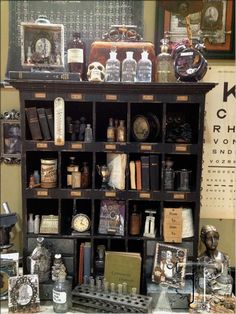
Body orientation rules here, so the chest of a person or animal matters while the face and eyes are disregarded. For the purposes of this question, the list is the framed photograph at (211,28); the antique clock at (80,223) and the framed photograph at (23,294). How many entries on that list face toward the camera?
3

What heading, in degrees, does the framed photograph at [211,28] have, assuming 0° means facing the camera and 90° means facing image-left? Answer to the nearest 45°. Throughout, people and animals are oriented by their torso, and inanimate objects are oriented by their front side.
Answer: approximately 0°

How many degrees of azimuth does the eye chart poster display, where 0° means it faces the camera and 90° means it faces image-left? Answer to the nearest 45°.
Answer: approximately 0°
